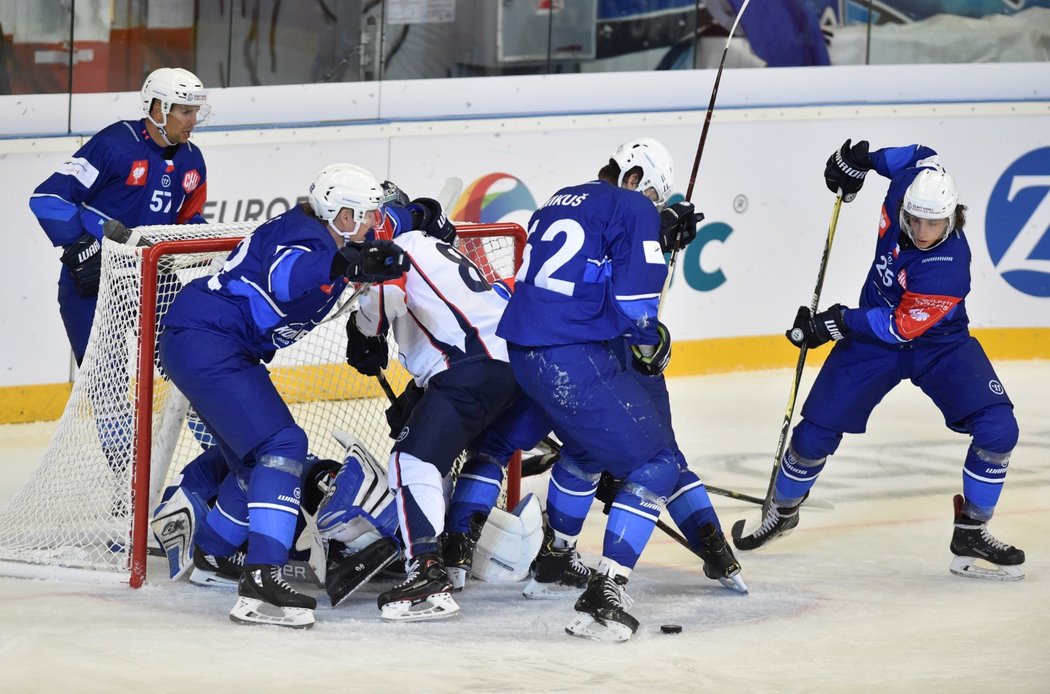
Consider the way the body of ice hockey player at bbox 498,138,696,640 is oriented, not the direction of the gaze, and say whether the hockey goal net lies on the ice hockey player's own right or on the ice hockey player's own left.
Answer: on the ice hockey player's own left

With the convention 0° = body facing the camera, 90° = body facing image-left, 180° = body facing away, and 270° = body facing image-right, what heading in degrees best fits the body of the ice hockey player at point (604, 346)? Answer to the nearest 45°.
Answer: approximately 225°

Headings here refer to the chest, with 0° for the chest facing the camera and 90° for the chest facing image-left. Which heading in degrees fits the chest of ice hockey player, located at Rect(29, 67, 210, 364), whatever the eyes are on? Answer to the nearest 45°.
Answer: approximately 315°

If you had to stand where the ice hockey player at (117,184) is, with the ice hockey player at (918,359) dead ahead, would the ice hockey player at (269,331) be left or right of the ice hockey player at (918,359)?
right

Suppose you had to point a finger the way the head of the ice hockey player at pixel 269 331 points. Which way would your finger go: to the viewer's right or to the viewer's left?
to the viewer's right

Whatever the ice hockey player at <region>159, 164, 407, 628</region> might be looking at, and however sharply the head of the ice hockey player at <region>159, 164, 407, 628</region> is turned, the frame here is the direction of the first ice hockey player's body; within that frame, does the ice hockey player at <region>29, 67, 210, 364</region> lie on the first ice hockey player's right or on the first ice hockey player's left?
on the first ice hockey player's left
